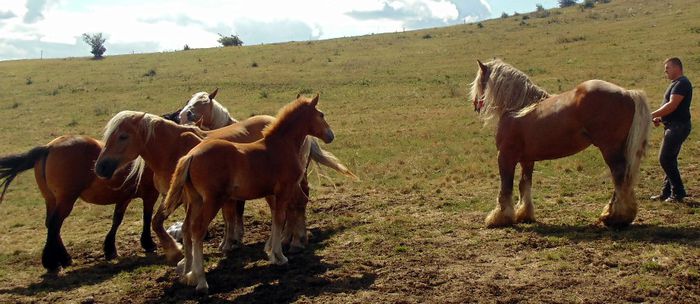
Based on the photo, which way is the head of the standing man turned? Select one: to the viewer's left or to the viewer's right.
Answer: to the viewer's left

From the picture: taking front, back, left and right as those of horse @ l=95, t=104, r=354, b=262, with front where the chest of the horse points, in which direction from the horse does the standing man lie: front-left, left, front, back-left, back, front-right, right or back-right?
back

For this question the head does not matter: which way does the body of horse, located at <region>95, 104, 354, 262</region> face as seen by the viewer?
to the viewer's left

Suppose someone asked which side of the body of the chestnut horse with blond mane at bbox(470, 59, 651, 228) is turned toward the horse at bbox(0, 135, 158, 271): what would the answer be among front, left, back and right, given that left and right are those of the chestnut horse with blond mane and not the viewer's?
front

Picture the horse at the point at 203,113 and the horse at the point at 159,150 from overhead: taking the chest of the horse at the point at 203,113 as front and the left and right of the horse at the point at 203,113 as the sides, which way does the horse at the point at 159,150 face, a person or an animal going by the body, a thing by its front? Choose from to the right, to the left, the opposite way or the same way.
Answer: the same way

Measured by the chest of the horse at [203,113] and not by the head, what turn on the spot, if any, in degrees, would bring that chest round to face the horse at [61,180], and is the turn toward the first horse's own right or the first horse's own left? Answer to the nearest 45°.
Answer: approximately 45° to the first horse's own left

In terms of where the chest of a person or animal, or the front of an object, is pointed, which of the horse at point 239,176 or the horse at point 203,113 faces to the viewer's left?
the horse at point 203,113

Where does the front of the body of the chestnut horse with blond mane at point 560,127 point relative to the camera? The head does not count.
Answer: to the viewer's left

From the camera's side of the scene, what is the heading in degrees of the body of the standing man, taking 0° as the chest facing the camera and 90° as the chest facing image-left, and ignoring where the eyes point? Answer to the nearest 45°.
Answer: approximately 90°

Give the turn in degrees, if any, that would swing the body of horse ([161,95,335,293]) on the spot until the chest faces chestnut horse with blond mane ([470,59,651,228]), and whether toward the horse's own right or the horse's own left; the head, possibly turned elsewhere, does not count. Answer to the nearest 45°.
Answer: approximately 45° to the horse's own right

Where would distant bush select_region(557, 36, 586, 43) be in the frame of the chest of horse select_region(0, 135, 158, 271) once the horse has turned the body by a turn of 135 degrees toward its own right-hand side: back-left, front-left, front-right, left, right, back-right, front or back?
back-left

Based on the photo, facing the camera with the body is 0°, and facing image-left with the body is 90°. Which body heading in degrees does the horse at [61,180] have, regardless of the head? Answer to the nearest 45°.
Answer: approximately 225°

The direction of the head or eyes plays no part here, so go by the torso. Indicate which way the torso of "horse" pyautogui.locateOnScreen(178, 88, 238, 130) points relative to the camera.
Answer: to the viewer's left

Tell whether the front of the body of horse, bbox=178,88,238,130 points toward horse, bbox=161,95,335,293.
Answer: no

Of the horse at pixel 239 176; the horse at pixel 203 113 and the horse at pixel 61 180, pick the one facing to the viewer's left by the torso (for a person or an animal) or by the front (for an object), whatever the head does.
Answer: the horse at pixel 203 113
